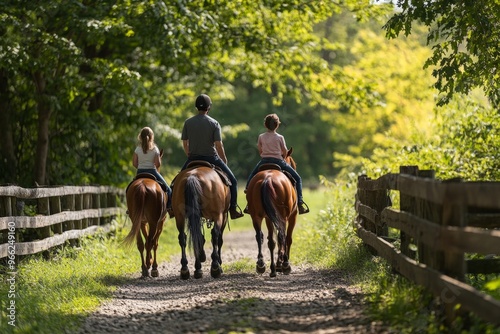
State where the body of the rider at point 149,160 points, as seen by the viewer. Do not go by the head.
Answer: away from the camera

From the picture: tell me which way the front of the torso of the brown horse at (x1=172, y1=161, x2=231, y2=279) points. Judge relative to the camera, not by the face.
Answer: away from the camera

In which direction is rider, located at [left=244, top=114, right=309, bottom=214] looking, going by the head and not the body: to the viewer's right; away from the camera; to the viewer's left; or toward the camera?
away from the camera

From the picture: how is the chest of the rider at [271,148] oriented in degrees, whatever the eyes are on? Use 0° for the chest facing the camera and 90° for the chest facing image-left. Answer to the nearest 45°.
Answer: approximately 180°

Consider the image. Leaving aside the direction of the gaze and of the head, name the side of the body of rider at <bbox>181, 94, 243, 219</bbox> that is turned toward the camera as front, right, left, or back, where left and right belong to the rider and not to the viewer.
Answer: back

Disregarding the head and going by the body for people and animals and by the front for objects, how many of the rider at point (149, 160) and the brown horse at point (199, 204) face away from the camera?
2

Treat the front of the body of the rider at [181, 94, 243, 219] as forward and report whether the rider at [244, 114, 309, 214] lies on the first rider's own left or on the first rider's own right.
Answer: on the first rider's own right

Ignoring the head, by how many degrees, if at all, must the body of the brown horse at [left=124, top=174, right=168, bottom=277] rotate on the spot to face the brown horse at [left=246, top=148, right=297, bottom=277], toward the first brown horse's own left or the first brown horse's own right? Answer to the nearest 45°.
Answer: approximately 135° to the first brown horse's own right

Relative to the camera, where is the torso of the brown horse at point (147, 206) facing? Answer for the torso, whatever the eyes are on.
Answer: away from the camera

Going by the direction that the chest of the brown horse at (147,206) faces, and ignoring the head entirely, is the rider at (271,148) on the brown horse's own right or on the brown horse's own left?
on the brown horse's own right

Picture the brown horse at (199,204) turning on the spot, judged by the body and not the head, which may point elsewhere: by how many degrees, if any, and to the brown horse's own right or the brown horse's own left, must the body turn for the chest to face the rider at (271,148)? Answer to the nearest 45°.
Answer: approximately 45° to the brown horse's own right
